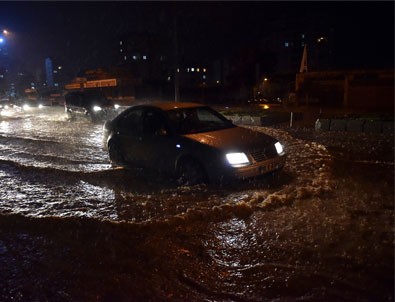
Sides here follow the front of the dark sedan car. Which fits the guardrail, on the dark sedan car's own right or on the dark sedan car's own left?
on the dark sedan car's own left

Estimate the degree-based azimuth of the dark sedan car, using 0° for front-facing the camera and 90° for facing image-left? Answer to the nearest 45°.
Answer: approximately 315°
